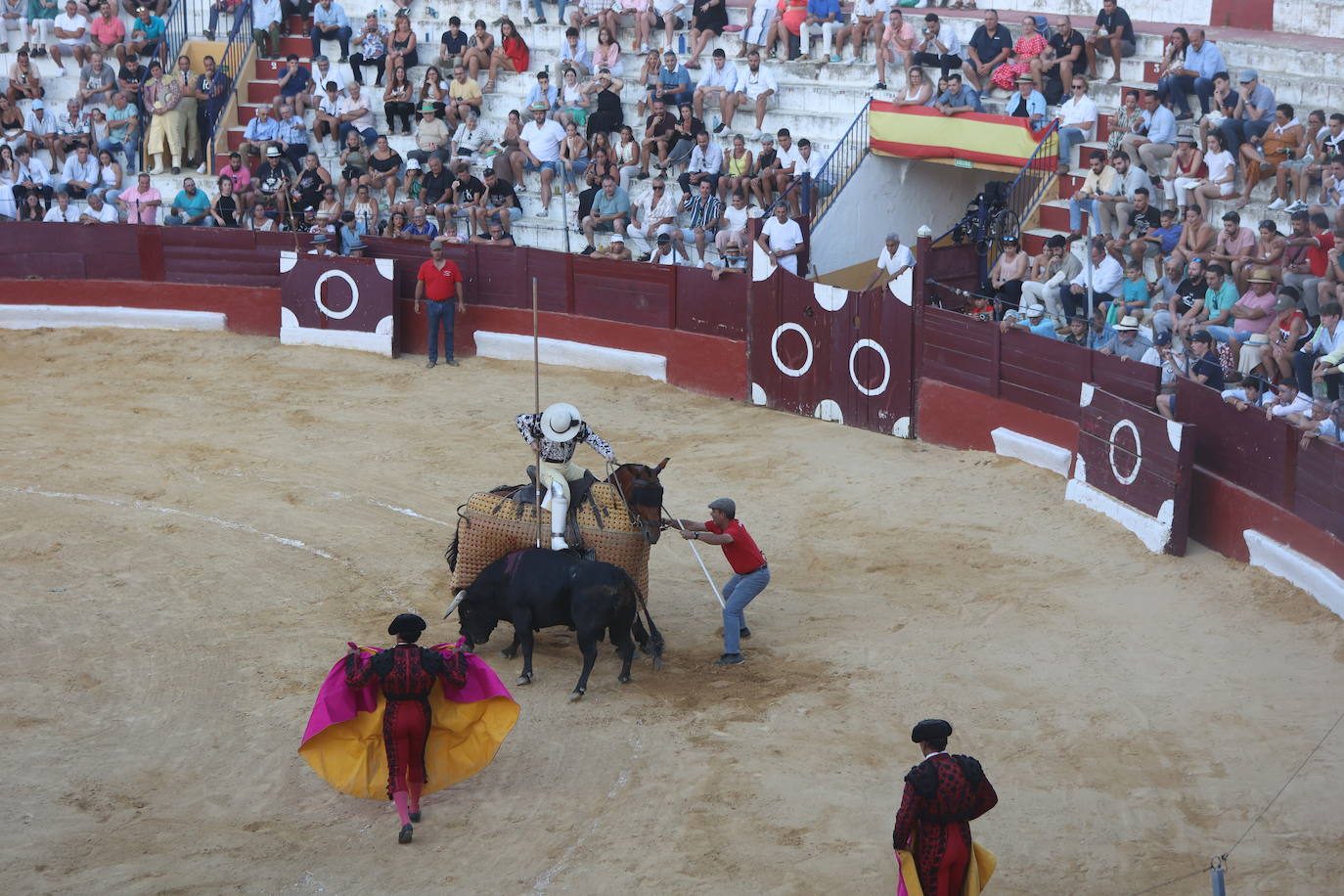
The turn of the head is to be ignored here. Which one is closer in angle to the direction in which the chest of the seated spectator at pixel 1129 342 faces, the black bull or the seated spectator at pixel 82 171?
the black bull

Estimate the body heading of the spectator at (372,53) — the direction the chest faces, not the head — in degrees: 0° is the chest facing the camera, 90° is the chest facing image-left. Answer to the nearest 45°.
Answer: approximately 0°

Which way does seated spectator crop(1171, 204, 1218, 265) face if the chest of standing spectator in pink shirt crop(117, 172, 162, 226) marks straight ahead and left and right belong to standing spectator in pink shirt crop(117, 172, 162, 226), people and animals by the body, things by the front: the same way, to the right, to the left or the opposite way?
to the right

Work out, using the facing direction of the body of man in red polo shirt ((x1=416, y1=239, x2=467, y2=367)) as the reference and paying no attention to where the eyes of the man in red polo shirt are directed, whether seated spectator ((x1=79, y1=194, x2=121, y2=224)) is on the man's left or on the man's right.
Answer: on the man's right

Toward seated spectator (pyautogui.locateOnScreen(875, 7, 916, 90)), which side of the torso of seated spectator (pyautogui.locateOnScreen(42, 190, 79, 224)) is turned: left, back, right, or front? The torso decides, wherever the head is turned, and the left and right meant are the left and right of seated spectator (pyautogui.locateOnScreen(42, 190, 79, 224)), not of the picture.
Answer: left

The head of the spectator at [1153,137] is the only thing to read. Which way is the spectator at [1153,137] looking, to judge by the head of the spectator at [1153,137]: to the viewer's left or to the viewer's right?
to the viewer's left

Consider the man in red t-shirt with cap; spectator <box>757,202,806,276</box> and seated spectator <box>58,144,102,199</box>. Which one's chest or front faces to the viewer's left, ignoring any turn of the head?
the man in red t-shirt with cap

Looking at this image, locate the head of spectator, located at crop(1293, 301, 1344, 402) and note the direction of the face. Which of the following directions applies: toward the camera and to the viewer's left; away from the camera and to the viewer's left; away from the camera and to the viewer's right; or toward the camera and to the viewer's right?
toward the camera and to the viewer's left

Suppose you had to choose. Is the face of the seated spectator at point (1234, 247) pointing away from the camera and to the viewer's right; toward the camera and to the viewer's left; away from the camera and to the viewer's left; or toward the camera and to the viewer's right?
toward the camera and to the viewer's left

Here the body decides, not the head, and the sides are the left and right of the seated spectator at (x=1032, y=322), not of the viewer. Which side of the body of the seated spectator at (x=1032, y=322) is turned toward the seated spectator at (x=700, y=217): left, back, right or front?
right

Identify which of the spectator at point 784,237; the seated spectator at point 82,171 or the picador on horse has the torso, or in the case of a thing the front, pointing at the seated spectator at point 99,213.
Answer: the seated spectator at point 82,171

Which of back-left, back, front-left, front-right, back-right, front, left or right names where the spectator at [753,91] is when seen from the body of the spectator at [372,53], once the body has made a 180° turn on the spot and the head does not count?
back-right

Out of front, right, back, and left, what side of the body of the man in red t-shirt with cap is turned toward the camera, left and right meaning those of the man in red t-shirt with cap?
left

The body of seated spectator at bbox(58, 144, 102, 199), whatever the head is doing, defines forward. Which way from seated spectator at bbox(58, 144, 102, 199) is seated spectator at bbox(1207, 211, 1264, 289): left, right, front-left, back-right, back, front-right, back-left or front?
front-left
